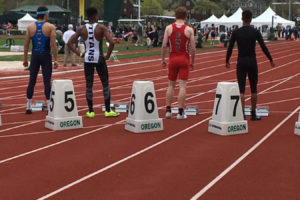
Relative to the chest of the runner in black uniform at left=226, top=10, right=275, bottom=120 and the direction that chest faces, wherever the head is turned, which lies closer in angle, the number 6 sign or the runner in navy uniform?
the runner in navy uniform

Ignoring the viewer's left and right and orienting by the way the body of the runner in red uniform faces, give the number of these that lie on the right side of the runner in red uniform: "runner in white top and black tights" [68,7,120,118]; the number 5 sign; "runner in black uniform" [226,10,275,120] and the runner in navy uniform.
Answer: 1

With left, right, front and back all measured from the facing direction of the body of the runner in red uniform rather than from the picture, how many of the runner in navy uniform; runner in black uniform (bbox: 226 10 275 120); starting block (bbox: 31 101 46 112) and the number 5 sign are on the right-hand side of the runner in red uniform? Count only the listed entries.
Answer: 1

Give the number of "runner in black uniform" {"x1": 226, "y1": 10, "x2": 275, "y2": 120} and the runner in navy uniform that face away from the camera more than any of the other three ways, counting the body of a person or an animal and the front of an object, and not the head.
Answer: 2

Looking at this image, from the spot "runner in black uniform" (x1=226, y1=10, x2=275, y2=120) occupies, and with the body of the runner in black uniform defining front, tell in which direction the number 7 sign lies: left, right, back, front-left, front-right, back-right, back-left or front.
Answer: back

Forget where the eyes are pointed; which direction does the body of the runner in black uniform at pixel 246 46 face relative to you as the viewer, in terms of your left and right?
facing away from the viewer

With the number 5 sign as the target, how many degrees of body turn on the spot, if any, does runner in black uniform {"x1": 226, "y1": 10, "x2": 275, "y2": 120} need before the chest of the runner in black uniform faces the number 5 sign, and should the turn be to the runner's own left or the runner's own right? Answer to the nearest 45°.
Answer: approximately 135° to the runner's own left

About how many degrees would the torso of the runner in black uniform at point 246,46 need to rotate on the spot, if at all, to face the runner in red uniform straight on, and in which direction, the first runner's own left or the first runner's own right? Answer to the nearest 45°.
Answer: approximately 90° to the first runner's own left

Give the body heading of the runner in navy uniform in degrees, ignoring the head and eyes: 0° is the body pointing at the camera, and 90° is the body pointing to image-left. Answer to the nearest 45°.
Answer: approximately 180°

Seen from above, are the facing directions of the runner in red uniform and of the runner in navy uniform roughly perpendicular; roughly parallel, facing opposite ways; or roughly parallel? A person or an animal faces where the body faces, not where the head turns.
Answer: roughly parallel

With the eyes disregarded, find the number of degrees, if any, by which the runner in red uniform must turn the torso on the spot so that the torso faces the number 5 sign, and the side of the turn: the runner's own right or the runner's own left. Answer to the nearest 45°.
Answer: approximately 135° to the runner's own left

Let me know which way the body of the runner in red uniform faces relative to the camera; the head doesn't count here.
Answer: away from the camera
